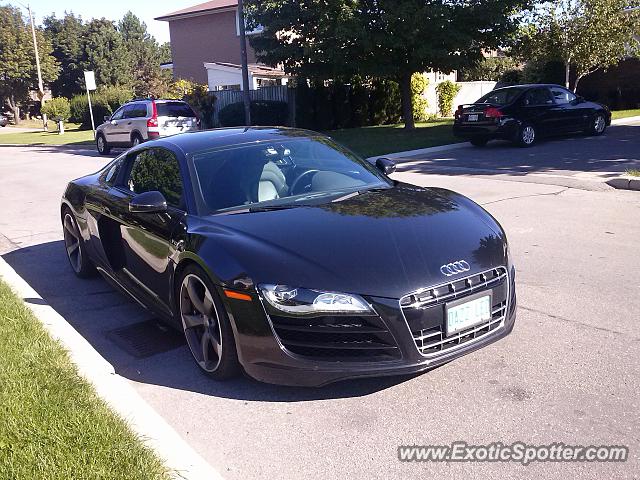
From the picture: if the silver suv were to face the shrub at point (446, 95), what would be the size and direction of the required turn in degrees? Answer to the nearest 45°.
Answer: approximately 90° to its right

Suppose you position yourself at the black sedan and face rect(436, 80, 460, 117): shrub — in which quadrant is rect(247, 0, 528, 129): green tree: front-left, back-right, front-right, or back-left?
front-left

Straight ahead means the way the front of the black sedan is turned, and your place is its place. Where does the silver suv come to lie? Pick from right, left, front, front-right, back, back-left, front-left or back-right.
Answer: back-left

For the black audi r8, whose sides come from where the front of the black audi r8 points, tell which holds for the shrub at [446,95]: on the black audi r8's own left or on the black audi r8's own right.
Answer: on the black audi r8's own left

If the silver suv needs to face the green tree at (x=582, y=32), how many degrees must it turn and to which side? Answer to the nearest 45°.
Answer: approximately 135° to its right

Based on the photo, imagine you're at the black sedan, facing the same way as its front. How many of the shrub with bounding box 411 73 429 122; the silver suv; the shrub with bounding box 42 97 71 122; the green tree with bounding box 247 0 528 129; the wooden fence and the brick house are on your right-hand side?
0

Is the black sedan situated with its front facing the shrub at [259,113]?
no

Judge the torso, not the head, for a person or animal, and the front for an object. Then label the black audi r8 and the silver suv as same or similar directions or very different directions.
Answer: very different directions

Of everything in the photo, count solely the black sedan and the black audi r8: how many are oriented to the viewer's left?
0

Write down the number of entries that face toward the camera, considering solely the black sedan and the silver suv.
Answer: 0

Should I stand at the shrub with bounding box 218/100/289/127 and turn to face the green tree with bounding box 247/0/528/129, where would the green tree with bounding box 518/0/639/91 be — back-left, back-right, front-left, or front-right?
front-left

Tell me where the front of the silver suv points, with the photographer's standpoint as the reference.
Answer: facing away from the viewer and to the left of the viewer

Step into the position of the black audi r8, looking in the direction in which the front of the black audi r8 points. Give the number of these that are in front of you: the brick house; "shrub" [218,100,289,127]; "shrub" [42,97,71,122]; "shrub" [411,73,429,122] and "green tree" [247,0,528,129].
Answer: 0

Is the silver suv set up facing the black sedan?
no

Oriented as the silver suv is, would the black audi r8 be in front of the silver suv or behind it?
behind

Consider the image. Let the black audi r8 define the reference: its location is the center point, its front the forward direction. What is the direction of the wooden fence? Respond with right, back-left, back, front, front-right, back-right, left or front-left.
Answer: back-left

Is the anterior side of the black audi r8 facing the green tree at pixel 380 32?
no

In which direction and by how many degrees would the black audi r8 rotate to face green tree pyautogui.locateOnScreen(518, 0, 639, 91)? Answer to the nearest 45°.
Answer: approximately 90° to its left

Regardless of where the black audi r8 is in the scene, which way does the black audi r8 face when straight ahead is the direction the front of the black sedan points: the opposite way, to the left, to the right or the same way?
to the right
